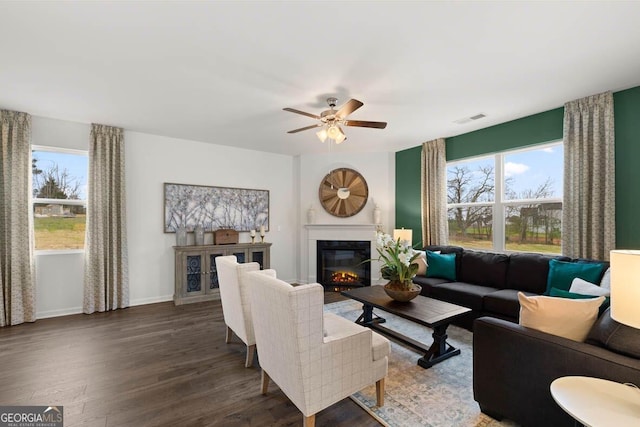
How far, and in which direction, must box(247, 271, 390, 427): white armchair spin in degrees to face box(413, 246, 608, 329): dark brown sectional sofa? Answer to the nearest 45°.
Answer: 0° — it already faces it

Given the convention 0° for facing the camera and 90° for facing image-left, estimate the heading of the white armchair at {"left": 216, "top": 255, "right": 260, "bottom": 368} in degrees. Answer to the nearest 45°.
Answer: approximately 225°

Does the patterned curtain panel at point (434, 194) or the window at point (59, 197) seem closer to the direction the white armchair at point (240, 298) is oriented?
the patterned curtain panel

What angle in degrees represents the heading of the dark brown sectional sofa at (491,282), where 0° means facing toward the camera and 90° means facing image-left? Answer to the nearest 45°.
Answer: approximately 45°

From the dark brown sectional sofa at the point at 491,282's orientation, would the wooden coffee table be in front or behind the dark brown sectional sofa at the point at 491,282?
in front

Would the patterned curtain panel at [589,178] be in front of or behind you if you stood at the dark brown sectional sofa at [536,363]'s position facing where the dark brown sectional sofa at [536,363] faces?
behind

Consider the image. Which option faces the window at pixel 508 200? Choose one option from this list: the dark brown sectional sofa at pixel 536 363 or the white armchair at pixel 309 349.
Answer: the white armchair

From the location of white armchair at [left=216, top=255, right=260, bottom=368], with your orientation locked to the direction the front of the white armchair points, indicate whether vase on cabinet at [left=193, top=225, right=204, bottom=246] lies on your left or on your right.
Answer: on your left

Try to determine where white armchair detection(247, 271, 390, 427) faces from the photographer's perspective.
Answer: facing away from the viewer and to the right of the viewer

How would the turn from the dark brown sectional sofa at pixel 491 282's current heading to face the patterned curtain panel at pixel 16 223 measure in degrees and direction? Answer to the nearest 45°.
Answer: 0° — it already faces it

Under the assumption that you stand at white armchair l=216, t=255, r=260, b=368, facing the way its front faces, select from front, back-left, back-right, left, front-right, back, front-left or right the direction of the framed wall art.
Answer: front-left
